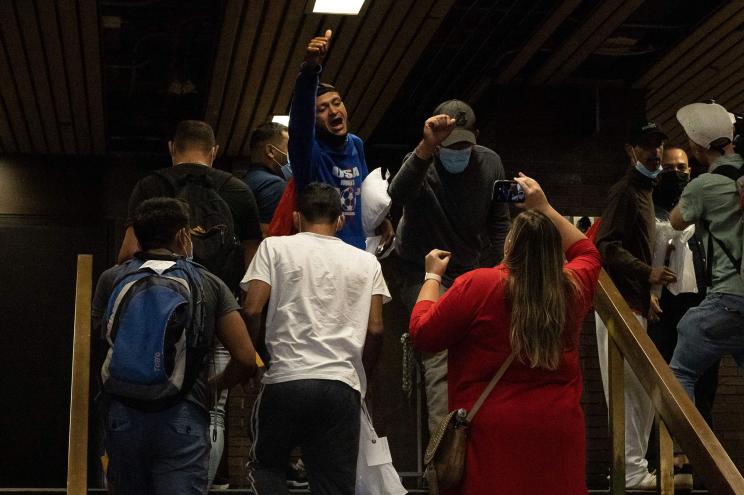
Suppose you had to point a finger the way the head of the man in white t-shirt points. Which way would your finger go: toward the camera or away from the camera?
away from the camera

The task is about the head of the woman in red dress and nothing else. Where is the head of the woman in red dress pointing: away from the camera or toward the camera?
away from the camera

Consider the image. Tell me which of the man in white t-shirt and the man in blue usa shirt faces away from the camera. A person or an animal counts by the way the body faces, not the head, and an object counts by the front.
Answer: the man in white t-shirt

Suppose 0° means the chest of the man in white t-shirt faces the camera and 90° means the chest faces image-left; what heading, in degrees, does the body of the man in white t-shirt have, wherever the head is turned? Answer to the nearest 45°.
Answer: approximately 180°

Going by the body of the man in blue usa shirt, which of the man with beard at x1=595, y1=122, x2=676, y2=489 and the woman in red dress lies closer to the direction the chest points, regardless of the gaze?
the woman in red dress

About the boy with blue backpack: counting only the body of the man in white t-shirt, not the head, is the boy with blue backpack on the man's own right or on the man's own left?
on the man's own left

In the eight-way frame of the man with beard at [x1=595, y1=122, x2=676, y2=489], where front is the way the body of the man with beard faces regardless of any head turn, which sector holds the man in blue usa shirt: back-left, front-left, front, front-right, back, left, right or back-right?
back-right

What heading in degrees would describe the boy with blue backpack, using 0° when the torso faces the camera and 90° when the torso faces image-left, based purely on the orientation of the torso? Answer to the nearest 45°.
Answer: approximately 225°
